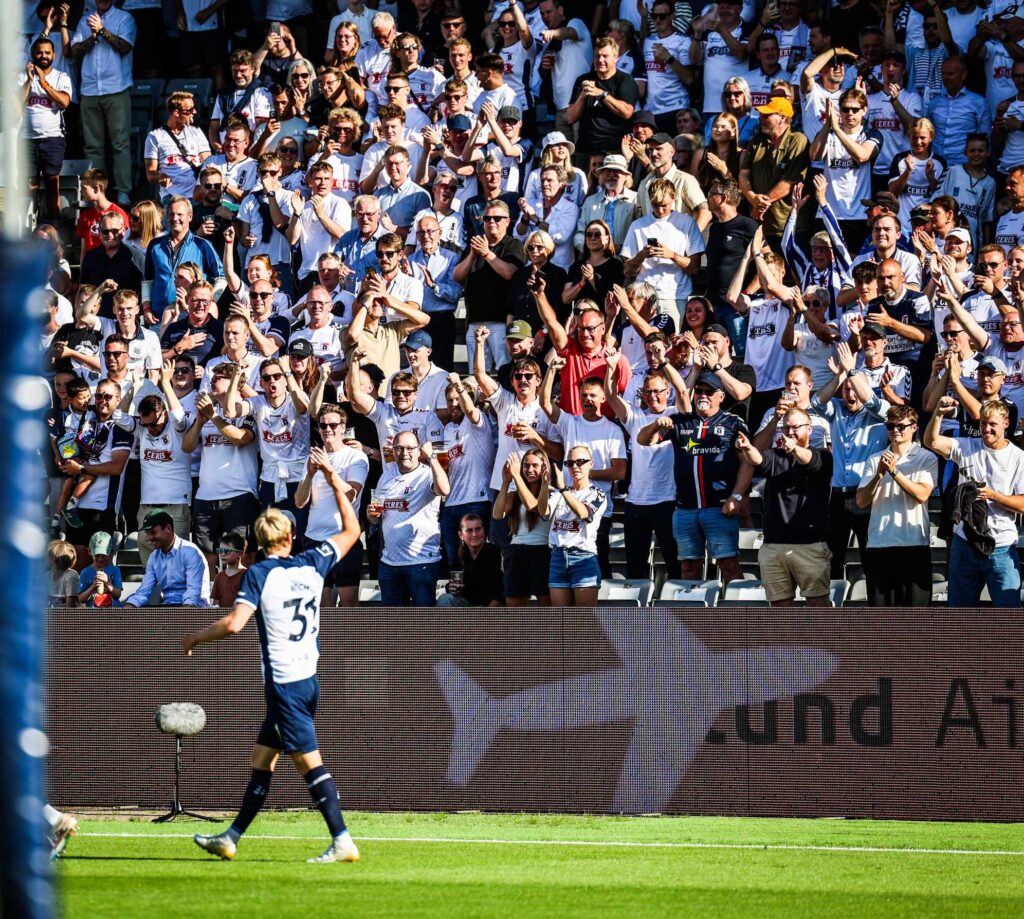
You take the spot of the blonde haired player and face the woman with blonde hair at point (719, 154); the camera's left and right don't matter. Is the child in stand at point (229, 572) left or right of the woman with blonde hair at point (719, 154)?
left

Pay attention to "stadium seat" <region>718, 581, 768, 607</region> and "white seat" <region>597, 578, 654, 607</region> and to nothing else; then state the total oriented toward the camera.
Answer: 2

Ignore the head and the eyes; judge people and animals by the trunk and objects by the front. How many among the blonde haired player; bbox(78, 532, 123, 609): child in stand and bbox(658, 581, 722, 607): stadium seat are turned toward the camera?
2

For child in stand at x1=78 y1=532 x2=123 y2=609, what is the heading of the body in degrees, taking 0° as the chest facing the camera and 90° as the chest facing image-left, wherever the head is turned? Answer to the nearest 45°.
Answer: approximately 0°

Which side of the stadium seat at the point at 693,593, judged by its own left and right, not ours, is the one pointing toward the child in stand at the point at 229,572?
right

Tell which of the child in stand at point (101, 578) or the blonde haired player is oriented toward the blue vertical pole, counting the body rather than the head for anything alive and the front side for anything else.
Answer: the child in stand

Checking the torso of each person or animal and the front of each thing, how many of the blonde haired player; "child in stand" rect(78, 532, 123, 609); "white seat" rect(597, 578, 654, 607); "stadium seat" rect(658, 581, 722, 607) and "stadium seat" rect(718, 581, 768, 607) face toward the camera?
4

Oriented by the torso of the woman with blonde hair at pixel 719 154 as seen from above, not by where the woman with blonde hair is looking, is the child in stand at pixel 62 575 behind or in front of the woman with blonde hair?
in front

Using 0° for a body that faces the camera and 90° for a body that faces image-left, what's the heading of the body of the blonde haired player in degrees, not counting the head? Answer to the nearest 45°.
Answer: approximately 135°

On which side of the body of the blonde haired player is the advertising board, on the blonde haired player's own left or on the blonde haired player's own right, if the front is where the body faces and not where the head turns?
on the blonde haired player's own right

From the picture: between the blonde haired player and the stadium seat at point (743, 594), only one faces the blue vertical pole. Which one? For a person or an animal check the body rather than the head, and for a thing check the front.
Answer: the stadium seat
